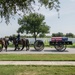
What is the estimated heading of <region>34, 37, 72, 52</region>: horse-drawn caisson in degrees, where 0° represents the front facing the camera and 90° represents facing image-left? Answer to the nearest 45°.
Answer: approximately 90°
